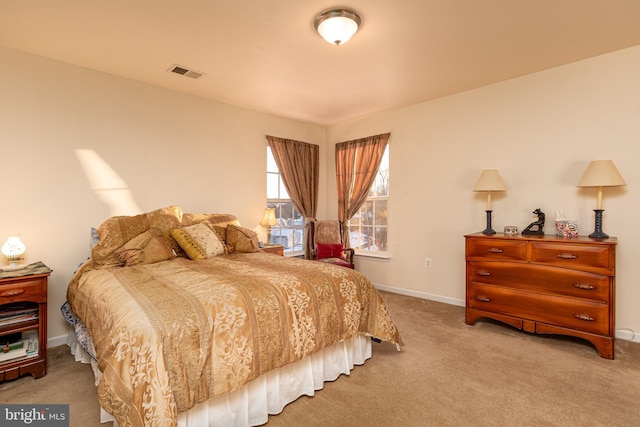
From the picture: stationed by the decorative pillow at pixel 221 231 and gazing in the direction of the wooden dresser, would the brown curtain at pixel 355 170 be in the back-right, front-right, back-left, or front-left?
front-left

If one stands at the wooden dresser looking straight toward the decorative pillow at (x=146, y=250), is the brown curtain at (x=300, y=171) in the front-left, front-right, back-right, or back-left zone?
front-right

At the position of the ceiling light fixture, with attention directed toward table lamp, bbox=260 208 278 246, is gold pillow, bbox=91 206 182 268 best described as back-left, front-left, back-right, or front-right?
front-left

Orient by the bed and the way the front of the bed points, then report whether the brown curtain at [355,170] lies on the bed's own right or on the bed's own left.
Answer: on the bed's own left

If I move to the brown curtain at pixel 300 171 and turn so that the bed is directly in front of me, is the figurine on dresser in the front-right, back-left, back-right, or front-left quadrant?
front-left

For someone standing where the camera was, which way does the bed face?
facing the viewer and to the right of the viewer

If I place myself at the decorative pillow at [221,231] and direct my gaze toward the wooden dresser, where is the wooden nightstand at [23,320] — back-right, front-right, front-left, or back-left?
back-right

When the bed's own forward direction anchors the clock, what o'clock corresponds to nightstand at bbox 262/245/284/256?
The nightstand is roughly at 8 o'clock from the bed.

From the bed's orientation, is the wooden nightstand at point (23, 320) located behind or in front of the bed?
behind

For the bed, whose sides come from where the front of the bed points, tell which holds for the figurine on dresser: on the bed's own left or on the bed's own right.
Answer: on the bed's own left

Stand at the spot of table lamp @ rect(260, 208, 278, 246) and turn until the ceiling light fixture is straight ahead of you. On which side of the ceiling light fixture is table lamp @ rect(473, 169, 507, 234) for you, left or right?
left

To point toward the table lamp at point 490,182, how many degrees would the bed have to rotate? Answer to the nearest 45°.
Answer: approximately 45° to its left

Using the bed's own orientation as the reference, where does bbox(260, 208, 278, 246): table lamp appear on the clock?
The table lamp is roughly at 8 o'clock from the bed.

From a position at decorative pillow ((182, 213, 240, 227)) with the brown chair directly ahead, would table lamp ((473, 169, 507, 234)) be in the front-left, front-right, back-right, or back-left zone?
front-right

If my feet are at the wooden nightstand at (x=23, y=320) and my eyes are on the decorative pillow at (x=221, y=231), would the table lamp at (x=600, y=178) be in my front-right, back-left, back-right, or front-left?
front-right
